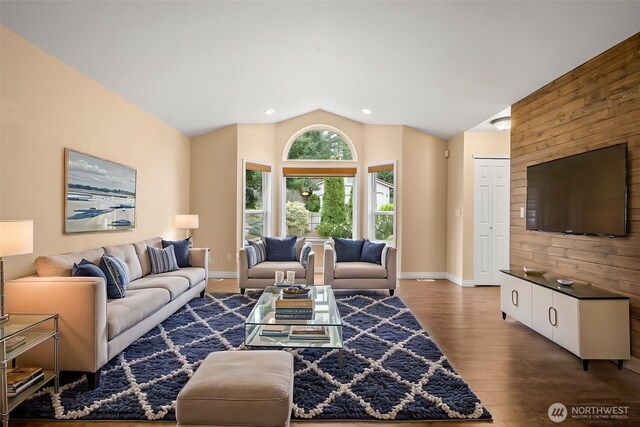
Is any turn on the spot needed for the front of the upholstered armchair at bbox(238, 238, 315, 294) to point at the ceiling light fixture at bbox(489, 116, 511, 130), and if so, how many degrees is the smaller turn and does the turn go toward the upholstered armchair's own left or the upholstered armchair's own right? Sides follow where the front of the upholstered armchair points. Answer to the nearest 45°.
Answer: approximately 90° to the upholstered armchair's own left

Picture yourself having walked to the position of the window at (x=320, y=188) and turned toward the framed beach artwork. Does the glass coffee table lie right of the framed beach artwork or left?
left

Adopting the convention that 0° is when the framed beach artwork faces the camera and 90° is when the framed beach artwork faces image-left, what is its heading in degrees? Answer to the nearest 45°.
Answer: approximately 315°

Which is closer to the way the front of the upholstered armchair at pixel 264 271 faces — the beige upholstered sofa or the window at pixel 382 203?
the beige upholstered sofa

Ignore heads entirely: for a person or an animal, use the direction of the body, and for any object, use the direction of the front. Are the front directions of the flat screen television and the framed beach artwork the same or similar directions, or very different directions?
very different directions

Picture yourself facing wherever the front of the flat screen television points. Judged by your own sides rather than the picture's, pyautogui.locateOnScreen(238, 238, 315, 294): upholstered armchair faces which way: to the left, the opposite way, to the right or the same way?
to the left

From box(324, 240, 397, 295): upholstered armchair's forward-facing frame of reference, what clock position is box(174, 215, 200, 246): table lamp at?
The table lamp is roughly at 3 o'clock from the upholstered armchair.

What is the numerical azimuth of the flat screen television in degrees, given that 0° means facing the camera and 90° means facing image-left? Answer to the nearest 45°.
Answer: approximately 45°

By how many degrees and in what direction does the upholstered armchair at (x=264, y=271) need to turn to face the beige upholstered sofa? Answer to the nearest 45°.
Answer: approximately 45° to its right

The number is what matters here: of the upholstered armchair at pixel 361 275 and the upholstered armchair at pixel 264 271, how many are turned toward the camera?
2

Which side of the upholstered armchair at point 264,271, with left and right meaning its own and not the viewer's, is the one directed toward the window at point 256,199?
back
